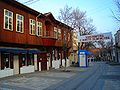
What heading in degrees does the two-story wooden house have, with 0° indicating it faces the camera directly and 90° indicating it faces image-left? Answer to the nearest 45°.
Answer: approximately 315°

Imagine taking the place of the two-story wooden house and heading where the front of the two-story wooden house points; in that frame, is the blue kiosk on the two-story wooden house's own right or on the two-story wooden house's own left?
on the two-story wooden house's own left

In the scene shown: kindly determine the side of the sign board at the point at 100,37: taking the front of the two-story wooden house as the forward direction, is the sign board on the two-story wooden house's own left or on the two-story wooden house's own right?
on the two-story wooden house's own left
